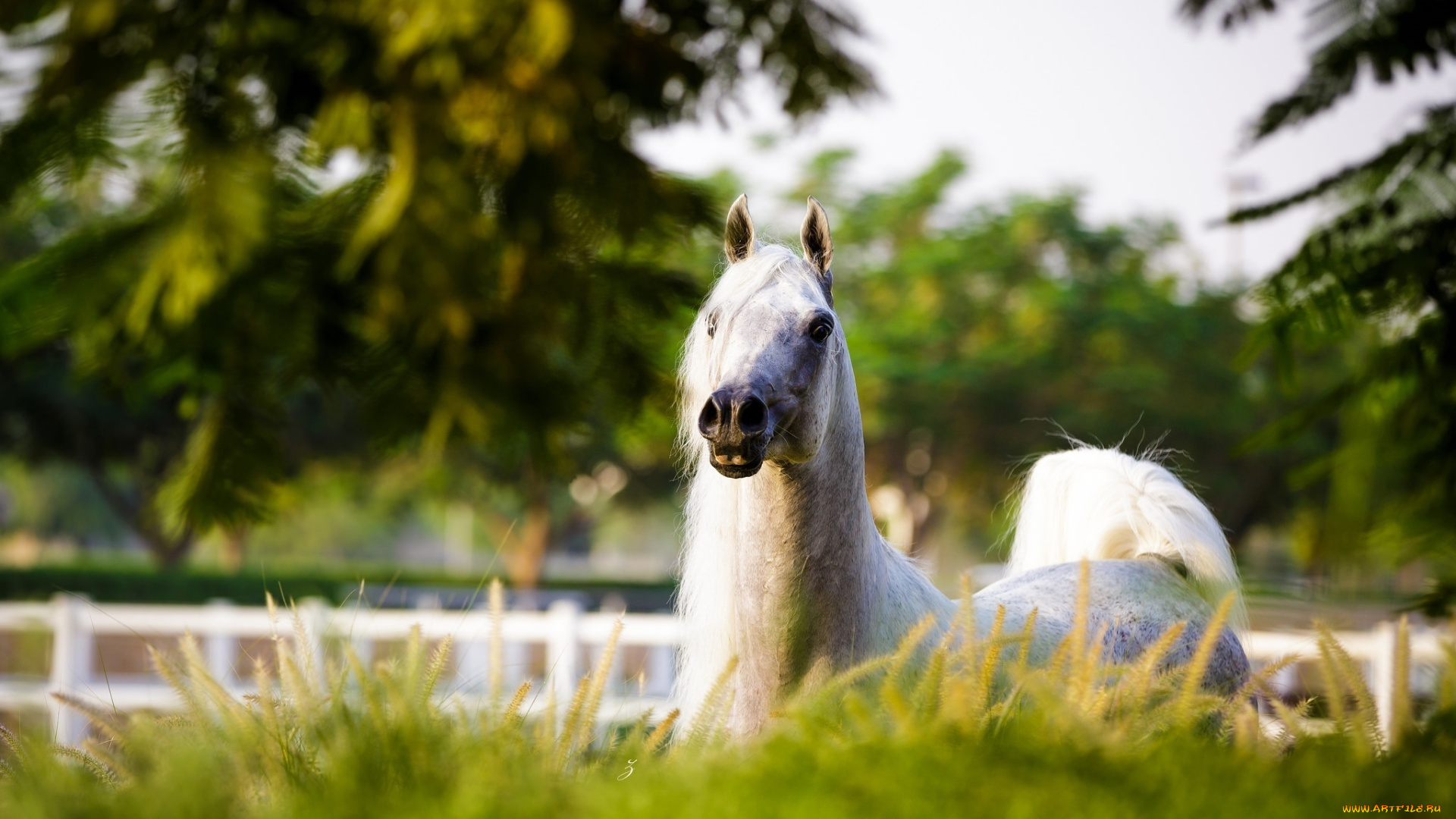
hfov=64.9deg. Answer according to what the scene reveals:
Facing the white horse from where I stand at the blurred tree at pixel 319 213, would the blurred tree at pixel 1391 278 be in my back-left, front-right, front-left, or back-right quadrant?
front-right

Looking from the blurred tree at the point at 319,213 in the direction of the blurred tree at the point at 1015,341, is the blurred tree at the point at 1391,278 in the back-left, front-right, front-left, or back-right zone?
front-right

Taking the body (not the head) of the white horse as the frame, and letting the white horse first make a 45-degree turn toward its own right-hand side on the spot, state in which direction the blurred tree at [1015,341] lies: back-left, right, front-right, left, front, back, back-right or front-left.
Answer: right

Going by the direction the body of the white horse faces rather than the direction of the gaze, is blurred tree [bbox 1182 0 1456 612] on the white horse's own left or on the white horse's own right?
on the white horse's own left

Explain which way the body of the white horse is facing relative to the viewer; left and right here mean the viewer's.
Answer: facing the viewer and to the left of the viewer

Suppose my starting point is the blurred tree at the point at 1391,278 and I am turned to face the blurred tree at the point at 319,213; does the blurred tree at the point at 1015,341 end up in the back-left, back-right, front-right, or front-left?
back-right

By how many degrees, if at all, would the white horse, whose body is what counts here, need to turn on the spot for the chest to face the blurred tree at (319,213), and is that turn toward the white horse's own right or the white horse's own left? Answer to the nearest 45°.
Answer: approximately 45° to the white horse's own left
